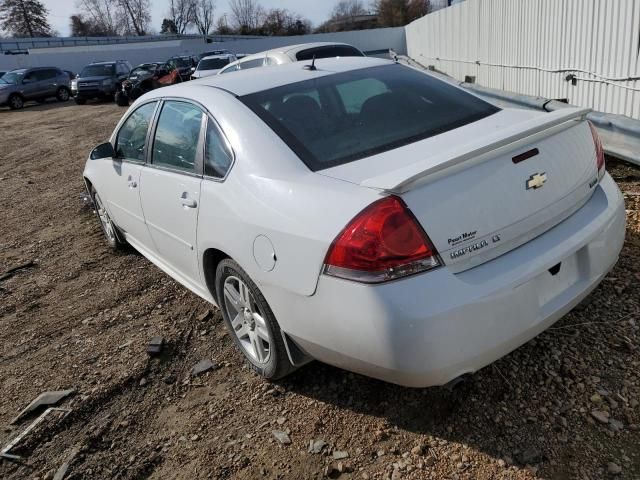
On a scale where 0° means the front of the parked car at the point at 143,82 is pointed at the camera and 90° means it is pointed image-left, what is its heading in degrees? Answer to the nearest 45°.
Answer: approximately 45°

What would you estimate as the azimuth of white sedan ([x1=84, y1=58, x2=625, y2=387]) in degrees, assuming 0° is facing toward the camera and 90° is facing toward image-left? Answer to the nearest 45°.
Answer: approximately 135°

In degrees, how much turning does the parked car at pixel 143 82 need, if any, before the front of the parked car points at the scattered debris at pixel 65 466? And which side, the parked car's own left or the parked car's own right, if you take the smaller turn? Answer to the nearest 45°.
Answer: approximately 45° to the parked car's own left

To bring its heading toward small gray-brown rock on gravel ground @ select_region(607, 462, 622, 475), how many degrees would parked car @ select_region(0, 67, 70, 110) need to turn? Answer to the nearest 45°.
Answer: approximately 45° to its left

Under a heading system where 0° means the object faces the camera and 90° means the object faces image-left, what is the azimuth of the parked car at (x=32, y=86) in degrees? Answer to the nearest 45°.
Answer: approximately 45°

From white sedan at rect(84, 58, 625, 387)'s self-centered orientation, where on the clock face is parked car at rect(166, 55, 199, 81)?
The parked car is roughly at 1 o'clock from the white sedan.

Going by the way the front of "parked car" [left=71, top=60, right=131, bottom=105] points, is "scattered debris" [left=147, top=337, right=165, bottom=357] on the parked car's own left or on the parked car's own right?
on the parked car's own left

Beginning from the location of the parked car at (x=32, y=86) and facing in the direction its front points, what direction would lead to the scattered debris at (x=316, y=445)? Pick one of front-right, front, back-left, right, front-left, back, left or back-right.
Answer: front-left

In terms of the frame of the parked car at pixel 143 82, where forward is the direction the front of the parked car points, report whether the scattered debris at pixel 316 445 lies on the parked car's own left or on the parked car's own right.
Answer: on the parked car's own left

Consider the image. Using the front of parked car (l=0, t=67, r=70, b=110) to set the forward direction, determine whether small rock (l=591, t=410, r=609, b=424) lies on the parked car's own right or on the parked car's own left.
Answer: on the parked car's own left

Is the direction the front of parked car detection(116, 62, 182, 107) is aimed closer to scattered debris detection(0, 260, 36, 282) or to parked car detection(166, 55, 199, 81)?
the scattered debris

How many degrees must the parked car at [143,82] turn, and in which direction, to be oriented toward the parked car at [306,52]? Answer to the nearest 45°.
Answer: approximately 45° to its left

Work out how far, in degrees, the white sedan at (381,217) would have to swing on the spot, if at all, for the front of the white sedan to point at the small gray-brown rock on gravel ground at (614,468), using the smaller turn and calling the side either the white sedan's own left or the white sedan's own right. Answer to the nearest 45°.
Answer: approximately 180°
